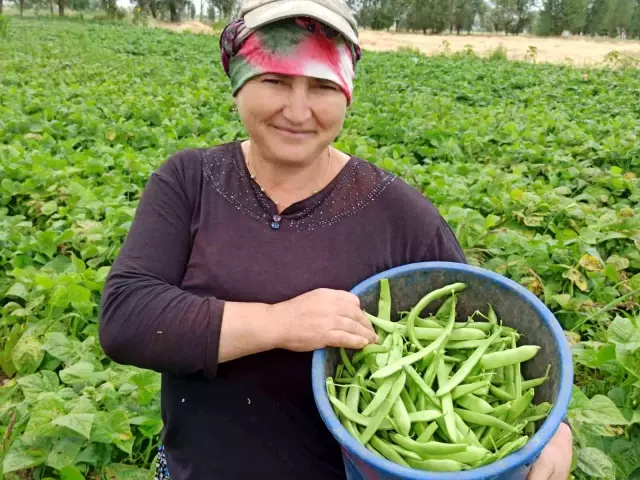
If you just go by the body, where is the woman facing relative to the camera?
toward the camera

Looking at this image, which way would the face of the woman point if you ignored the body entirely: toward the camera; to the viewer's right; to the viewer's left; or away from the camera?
toward the camera

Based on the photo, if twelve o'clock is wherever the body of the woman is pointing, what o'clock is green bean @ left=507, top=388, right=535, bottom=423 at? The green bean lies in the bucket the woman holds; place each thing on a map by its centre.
The green bean is roughly at 10 o'clock from the woman.

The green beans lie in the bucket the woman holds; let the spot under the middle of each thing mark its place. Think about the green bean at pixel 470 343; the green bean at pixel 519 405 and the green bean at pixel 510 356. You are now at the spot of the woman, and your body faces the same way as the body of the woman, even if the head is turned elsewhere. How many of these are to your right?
0
